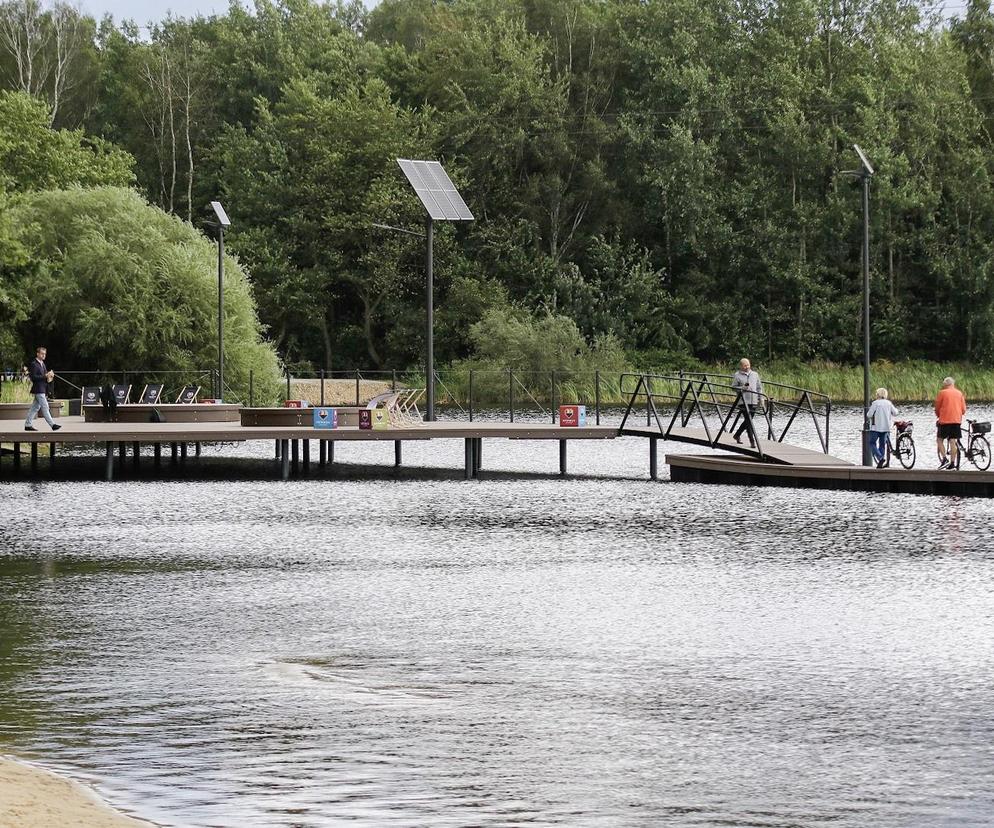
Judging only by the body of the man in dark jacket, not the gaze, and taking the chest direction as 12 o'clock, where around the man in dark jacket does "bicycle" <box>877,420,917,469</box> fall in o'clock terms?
The bicycle is roughly at 1 o'clock from the man in dark jacket.

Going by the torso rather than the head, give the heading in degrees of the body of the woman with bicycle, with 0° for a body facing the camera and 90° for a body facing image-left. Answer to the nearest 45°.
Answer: approximately 180°

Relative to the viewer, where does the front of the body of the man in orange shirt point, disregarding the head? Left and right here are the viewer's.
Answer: facing away from the viewer

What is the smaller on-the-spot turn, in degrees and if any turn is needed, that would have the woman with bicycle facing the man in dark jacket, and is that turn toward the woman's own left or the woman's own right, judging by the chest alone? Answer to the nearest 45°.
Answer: approximately 90° to the woman's own left

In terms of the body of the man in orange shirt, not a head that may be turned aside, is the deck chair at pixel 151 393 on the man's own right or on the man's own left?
on the man's own left

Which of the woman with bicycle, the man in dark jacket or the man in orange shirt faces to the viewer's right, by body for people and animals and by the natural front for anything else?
the man in dark jacket

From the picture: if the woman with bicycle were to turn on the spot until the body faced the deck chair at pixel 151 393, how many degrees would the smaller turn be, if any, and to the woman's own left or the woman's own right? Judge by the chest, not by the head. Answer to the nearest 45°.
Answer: approximately 45° to the woman's own left

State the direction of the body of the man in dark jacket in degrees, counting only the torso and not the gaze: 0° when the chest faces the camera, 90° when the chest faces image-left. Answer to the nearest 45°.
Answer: approximately 270°

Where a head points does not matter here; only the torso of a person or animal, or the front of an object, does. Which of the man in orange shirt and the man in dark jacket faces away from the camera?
the man in orange shirt
